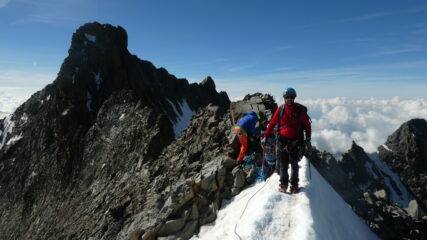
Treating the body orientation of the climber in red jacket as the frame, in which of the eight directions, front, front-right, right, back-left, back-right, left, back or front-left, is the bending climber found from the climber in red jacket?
back-right

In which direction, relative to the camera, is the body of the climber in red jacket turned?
toward the camera

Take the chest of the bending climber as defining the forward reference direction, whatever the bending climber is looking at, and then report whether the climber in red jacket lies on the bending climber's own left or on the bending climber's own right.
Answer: on the bending climber's own right
